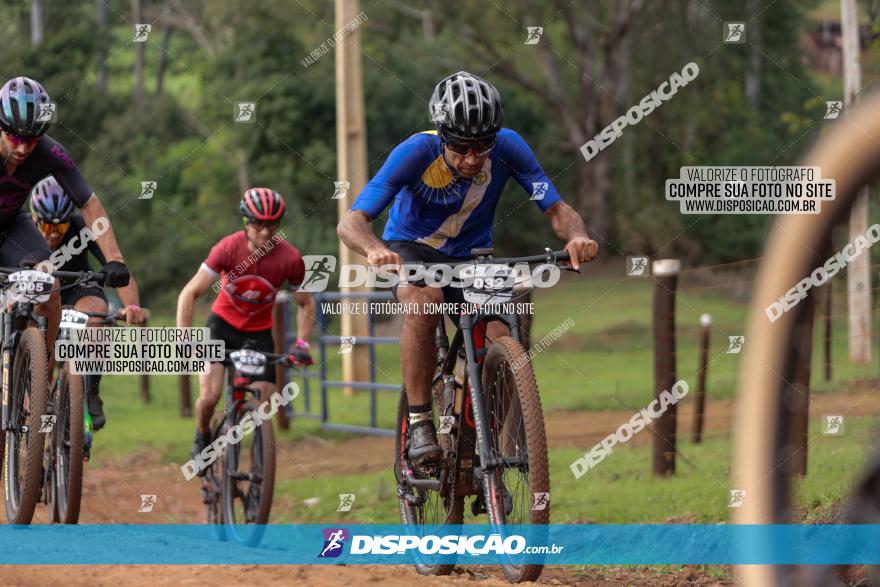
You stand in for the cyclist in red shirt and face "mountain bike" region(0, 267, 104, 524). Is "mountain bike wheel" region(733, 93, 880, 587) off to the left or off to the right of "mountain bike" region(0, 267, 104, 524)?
left

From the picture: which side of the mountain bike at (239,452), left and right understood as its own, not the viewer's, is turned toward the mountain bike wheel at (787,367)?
front

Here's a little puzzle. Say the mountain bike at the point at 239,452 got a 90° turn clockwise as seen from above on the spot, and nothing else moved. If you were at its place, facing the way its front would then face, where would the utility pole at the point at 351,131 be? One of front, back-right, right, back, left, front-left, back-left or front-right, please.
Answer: right

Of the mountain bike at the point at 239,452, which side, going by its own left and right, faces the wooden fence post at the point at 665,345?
left

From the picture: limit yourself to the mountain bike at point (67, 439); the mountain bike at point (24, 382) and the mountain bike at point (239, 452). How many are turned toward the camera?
3

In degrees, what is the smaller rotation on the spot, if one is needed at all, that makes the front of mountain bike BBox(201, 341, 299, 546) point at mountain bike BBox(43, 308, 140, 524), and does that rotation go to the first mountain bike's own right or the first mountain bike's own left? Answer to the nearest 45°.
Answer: approximately 45° to the first mountain bike's own right

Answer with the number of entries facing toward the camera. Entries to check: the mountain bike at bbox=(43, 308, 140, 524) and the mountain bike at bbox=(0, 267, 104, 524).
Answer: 2

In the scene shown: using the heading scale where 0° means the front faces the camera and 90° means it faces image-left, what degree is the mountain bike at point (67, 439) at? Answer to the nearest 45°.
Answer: approximately 0°
